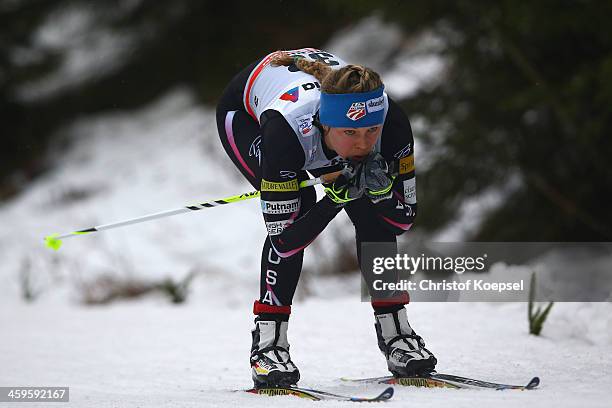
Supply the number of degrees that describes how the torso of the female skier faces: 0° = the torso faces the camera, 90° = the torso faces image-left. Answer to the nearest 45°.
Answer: approximately 315°
